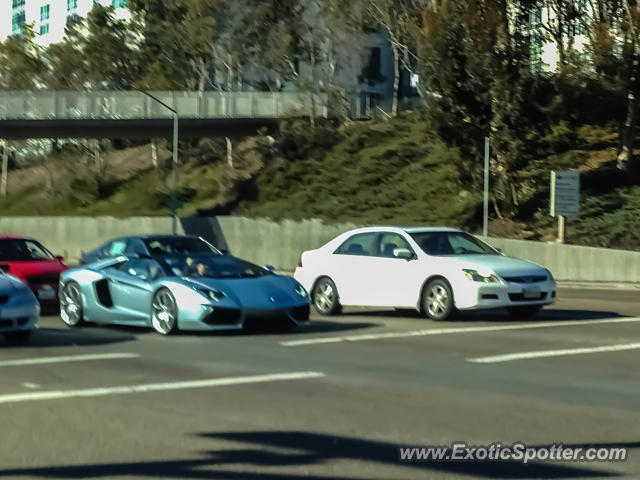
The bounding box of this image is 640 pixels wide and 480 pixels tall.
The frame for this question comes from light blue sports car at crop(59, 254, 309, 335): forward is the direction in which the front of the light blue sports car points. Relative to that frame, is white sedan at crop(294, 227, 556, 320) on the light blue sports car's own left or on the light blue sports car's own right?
on the light blue sports car's own left

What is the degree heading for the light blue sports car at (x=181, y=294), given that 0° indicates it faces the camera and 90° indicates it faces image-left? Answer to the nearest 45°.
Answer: approximately 315°

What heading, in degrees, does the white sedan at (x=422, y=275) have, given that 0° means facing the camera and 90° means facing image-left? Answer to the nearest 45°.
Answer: approximately 315°

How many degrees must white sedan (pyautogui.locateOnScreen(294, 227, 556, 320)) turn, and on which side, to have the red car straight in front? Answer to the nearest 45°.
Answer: approximately 135° to its right

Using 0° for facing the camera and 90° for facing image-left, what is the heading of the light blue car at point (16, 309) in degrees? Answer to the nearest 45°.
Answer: approximately 315°

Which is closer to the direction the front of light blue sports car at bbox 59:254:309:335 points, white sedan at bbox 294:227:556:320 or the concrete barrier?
the white sedan

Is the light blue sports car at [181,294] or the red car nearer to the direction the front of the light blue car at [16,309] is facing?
the light blue sports car

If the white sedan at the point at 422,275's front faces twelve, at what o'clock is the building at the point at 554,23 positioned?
The building is roughly at 8 o'clock from the white sedan.

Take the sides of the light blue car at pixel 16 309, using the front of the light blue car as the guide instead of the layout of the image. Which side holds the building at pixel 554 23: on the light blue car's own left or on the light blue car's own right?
on the light blue car's own left
